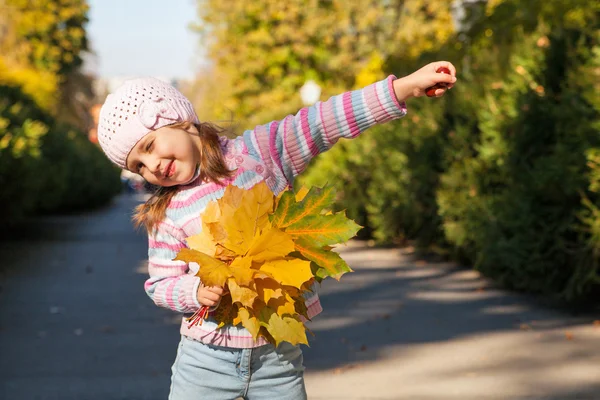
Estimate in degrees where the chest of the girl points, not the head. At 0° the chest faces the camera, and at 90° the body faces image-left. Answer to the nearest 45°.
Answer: approximately 0°

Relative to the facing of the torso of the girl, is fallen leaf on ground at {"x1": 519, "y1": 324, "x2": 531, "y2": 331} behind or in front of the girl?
behind

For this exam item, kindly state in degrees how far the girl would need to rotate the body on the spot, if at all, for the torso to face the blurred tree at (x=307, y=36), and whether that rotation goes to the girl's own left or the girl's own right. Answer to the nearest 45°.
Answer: approximately 180°

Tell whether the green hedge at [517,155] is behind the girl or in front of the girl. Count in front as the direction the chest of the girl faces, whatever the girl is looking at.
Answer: behind

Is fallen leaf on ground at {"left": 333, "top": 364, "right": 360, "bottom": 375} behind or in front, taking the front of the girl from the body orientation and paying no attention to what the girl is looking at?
behind
